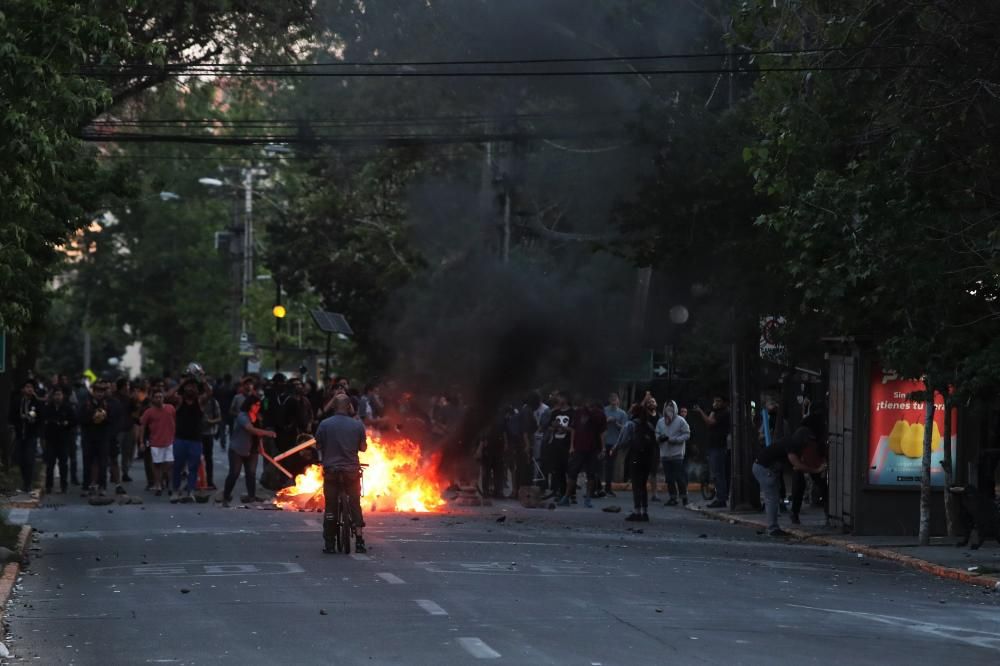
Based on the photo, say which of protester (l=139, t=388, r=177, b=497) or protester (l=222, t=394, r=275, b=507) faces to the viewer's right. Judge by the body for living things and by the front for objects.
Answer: protester (l=222, t=394, r=275, b=507)

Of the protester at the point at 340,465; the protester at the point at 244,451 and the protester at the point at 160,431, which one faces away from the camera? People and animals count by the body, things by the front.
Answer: the protester at the point at 340,465

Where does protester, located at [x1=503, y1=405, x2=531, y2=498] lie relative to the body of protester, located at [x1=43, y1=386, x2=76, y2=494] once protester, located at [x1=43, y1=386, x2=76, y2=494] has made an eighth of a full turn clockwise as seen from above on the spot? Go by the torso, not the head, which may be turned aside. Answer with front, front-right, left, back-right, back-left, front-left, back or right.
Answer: back-left

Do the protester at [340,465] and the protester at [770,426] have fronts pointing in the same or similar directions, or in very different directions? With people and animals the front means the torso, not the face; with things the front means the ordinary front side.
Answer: very different directions

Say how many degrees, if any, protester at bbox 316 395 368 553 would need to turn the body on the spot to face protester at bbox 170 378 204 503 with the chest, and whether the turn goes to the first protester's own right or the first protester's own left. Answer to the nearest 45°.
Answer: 0° — they already face them

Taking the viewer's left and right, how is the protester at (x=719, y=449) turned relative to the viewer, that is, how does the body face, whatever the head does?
facing to the left of the viewer

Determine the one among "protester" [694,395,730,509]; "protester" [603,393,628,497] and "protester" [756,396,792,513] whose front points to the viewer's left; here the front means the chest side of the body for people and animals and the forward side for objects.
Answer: "protester" [694,395,730,509]

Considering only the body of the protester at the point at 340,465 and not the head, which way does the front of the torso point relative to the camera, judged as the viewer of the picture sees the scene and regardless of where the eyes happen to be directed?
away from the camera

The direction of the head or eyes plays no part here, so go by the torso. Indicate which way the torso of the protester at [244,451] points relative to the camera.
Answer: to the viewer's right

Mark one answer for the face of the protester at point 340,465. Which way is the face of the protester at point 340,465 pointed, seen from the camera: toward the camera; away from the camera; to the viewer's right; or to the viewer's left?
away from the camera

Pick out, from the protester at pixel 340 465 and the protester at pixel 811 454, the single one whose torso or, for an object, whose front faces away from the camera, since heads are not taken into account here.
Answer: the protester at pixel 340 465

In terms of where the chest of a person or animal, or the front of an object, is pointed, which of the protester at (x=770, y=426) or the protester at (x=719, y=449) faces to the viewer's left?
the protester at (x=719, y=449)
